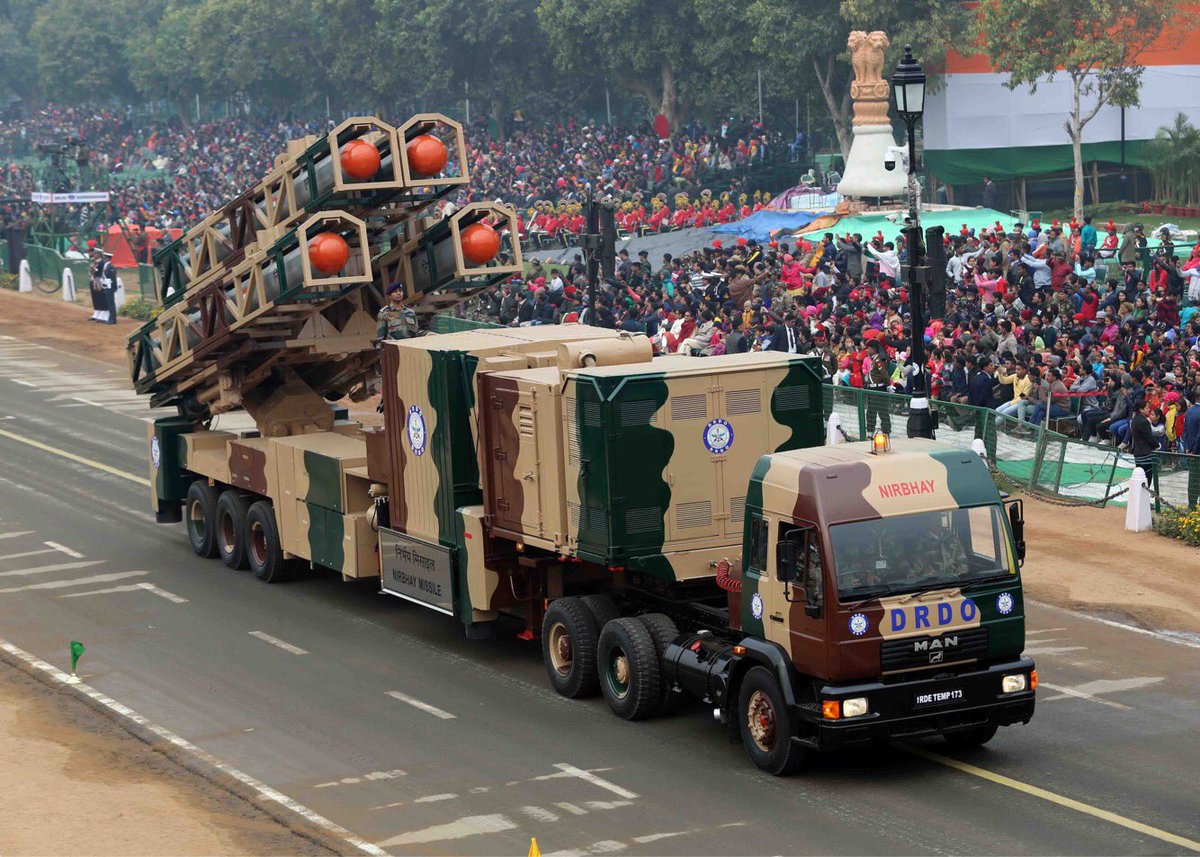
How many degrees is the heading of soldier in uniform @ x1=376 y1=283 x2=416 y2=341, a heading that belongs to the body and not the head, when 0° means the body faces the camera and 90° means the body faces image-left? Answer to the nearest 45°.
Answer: approximately 315°

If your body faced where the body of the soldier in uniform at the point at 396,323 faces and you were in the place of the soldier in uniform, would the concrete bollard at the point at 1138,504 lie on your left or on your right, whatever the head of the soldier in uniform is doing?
on your left

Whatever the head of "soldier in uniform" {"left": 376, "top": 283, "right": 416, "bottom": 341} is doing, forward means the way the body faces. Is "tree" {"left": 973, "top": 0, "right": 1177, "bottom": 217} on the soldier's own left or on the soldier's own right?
on the soldier's own left

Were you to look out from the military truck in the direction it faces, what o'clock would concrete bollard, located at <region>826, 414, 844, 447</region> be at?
The concrete bollard is roughly at 8 o'clock from the military truck.

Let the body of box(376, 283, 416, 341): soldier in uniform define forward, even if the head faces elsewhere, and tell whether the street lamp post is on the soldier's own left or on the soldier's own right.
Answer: on the soldier's own left

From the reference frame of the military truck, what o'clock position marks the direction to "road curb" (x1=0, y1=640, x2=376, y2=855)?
The road curb is roughly at 4 o'clock from the military truck.

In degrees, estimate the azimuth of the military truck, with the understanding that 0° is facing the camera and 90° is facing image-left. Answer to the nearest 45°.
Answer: approximately 315°
